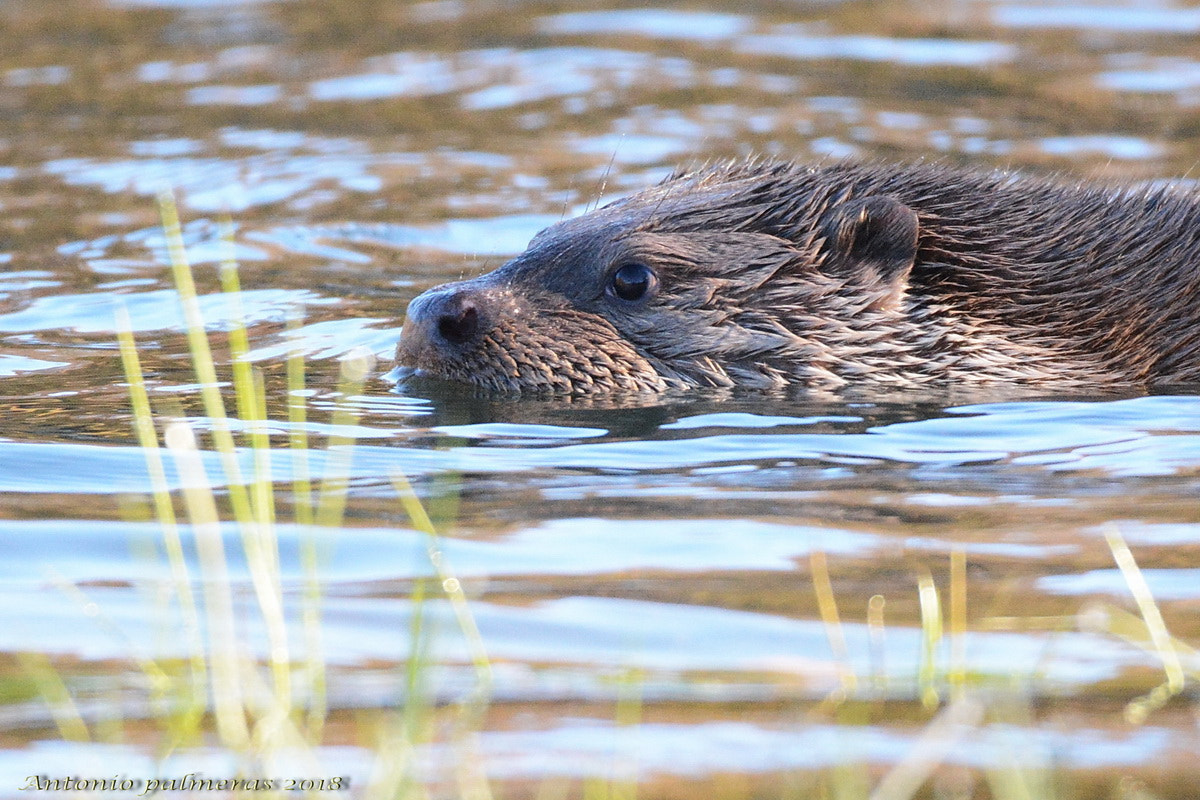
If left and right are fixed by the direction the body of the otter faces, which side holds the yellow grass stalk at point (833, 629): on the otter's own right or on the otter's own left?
on the otter's own left

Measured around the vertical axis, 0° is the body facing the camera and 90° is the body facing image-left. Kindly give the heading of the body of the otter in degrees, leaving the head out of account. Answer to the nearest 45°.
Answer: approximately 90°
